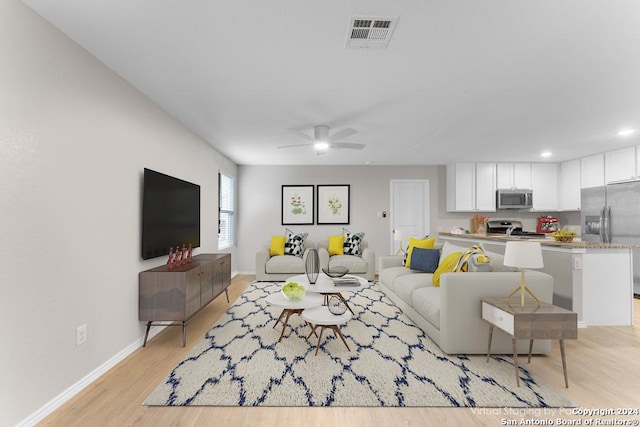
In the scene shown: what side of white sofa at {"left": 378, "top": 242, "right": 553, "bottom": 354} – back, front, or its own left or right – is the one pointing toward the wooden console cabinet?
front

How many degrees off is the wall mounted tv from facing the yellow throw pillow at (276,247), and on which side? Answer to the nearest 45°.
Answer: approximately 90° to its left

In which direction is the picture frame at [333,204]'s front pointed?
toward the camera

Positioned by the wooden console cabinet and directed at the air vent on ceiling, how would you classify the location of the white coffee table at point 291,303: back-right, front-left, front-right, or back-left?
front-left

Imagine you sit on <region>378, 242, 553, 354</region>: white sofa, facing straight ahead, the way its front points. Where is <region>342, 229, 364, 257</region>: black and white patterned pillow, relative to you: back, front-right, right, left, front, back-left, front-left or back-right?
right

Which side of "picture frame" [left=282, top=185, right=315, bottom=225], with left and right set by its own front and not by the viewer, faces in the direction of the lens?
front

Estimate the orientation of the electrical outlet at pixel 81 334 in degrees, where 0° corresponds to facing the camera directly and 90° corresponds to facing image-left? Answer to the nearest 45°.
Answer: approximately 315°

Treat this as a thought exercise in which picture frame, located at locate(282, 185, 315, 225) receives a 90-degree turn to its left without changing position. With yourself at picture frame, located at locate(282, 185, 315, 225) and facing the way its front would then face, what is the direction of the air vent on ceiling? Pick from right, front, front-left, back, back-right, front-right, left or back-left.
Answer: right

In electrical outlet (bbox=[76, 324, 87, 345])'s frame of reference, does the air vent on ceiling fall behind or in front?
in front

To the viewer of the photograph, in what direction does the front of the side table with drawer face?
facing the viewer and to the left of the viewer

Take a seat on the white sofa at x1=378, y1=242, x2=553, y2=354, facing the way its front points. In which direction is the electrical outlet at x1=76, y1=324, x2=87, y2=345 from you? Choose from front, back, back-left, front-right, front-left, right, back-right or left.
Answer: front

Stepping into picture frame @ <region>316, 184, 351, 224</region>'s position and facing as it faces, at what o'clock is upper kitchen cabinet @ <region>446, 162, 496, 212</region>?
The upper kitchen cabinet is roughly at 9 o'clock from the picture frame.

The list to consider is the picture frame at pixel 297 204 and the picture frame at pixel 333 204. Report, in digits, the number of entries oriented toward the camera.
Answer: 2

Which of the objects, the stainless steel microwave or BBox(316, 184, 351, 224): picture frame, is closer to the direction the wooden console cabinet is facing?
the stainless steel microwave

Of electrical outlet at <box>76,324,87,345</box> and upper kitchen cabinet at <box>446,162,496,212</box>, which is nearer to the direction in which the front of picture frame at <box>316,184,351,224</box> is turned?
the electrical outlet

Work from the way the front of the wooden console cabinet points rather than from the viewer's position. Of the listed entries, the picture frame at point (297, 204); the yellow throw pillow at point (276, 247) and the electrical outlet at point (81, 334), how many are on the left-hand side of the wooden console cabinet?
2
